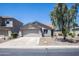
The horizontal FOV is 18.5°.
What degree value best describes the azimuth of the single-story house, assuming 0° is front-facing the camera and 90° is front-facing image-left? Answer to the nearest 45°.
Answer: approximately 0°

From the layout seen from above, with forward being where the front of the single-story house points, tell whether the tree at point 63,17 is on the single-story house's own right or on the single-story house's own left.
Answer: on the single-story house's own left

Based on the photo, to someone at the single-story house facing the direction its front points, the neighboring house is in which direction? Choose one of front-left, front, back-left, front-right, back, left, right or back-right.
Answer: right
